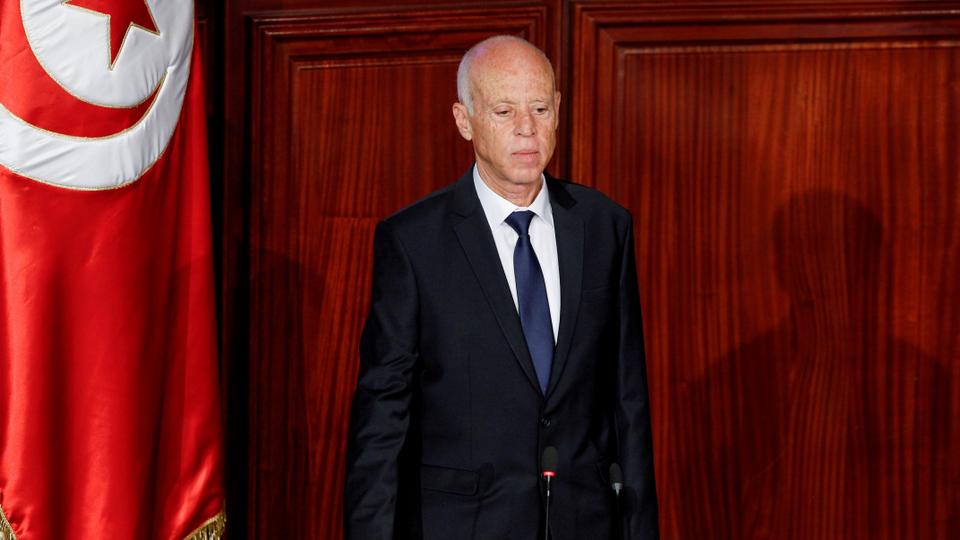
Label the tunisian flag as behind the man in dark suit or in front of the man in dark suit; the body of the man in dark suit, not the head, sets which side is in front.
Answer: behind

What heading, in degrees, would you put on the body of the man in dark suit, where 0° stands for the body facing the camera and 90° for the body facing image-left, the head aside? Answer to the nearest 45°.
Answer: approximately 315°
